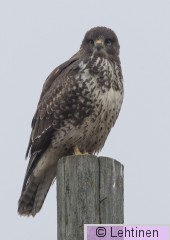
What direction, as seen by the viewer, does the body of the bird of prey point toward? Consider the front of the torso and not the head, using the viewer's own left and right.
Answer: facing the viewer and to the right of the viewer
